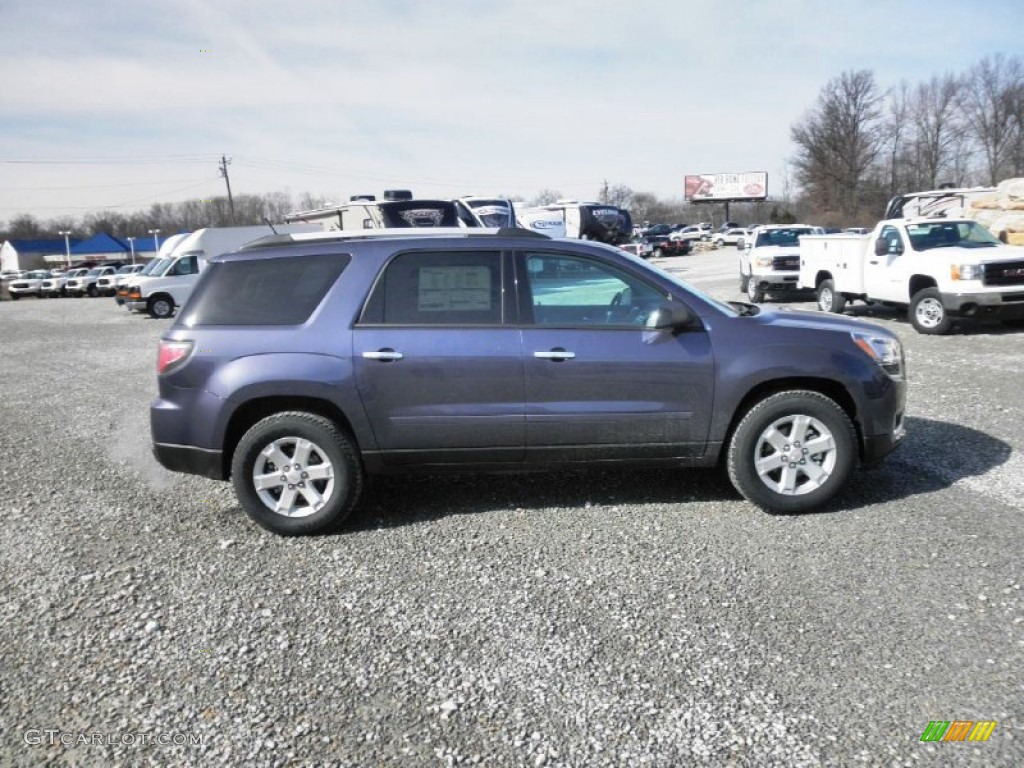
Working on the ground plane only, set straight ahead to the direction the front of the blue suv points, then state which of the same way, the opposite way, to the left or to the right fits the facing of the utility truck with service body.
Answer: to the right

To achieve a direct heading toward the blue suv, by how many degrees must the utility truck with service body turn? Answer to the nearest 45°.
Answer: approximately 45° to its right

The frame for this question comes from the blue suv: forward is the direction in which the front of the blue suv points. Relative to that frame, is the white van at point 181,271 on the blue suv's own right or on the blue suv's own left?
on the blue suv's own left

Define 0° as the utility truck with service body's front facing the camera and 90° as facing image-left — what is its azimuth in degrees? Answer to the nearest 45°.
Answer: approximately 315°

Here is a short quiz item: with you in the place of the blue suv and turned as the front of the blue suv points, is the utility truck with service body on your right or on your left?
on your left

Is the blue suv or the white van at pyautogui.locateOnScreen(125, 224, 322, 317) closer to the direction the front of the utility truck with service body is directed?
the blue suv

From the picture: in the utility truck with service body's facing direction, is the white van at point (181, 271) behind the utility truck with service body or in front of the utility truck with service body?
behind

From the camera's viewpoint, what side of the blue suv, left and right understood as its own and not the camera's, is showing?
right
